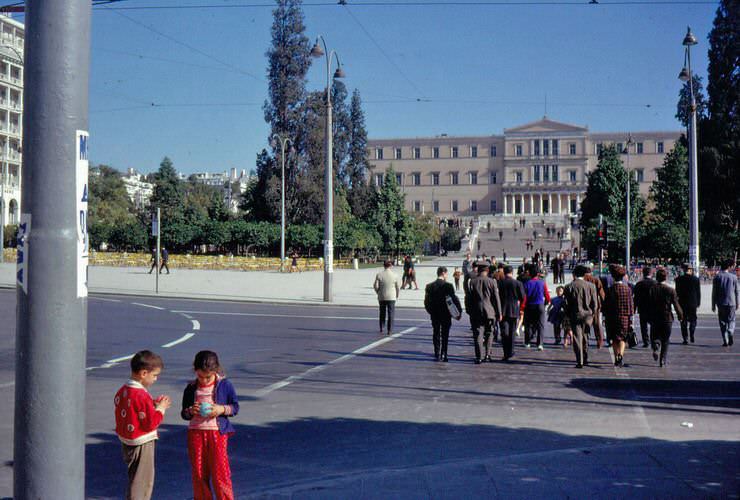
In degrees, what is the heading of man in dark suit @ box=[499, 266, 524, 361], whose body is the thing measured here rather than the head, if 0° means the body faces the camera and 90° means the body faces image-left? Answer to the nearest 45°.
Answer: approximately 180°

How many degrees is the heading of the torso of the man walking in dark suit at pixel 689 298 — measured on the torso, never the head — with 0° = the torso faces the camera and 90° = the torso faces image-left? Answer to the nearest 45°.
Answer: approximately 180°

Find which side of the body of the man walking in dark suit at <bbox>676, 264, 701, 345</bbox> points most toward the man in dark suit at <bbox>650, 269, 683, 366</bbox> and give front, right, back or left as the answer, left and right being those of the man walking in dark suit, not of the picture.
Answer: back

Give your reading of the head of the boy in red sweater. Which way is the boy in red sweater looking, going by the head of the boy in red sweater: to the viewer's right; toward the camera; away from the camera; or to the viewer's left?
to the viewer's right

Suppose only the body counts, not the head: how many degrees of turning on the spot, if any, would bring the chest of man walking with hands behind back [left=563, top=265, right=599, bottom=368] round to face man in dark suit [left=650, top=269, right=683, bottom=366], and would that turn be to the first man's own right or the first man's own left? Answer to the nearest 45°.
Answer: approximately 90° to the first man's own right

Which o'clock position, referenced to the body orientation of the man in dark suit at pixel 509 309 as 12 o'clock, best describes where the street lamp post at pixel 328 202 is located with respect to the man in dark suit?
The street lamp post is roughly at 11 o'clock from the man in dark suit.

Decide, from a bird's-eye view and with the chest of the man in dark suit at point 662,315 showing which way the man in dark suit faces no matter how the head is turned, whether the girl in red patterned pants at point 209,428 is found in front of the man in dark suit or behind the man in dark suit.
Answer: behind

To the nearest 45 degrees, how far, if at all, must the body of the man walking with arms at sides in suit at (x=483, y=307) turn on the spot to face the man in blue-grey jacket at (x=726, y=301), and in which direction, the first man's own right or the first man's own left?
approximately 45° to the first man's own right

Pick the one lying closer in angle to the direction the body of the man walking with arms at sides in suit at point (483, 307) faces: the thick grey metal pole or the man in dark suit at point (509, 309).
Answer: the man in dark suit

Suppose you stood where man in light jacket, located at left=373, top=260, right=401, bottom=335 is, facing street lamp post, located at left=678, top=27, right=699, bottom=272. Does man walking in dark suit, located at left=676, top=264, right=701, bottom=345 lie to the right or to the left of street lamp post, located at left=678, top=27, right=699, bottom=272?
right

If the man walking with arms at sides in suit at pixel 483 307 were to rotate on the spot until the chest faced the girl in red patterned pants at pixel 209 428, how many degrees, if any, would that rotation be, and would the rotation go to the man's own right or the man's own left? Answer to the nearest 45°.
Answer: approximately 180°

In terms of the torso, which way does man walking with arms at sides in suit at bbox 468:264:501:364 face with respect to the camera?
away from the camera

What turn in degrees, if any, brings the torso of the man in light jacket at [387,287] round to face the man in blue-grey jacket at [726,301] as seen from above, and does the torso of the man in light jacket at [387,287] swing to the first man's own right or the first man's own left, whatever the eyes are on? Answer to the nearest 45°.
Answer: approximately 90° to the first man's own right
